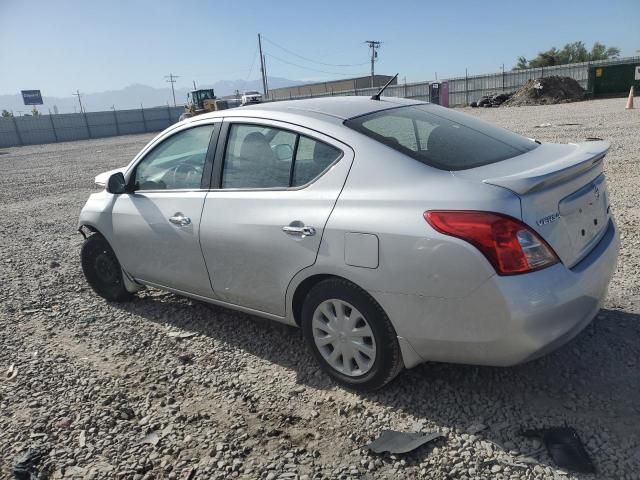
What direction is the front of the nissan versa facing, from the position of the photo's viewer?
facing away from the viewer and to the left of the viewer

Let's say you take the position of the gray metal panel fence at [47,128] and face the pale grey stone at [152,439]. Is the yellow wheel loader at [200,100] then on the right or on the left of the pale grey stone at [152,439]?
left

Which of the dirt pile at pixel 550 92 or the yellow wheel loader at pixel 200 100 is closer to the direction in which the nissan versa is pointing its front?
the yellow wheel loader

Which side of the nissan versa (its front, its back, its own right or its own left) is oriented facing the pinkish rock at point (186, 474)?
left

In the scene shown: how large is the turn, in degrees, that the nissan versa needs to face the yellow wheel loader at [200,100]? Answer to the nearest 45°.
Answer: approximately 45° to its right

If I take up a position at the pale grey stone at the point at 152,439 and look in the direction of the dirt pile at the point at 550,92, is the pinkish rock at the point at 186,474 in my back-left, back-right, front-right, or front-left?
back-right

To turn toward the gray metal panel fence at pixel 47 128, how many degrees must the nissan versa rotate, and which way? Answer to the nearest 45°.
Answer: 0° — it already faces it

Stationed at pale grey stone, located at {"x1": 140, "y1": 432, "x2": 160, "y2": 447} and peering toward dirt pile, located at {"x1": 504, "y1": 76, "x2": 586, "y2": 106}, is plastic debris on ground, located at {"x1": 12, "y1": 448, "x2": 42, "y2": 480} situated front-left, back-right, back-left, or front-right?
back-left

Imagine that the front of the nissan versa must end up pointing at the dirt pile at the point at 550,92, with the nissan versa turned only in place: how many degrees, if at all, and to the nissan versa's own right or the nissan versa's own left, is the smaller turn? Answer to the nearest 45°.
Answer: approximately 90° to the nissan versa's own right

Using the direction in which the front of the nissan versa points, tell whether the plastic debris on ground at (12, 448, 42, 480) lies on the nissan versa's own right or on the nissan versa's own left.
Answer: on the nissan versa's own left
